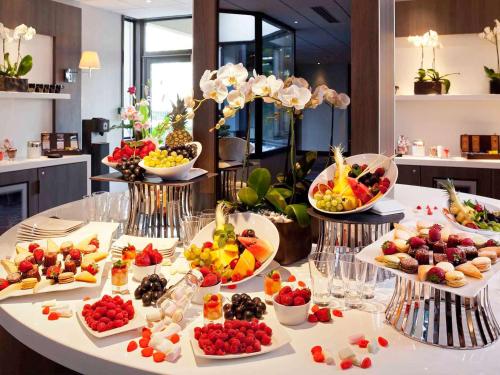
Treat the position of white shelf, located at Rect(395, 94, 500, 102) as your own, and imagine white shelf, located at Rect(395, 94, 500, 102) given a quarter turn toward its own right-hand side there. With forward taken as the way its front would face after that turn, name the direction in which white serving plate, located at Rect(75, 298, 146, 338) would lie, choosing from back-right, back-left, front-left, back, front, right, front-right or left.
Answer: left

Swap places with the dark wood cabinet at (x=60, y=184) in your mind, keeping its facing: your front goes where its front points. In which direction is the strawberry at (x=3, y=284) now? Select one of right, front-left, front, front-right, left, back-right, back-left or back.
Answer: front-right

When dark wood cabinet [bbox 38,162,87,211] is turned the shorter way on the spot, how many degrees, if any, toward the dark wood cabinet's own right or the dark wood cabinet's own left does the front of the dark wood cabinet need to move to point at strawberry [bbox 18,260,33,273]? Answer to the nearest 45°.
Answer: approximately 45° to the dark wood cabinet's own right

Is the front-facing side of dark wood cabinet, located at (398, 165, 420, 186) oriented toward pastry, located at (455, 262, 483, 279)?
yes

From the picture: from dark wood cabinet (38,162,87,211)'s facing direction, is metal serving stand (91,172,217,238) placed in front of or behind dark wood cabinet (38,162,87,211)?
in front

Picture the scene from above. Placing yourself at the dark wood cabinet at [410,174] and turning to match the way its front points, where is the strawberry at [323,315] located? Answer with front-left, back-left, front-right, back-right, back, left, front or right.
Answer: front

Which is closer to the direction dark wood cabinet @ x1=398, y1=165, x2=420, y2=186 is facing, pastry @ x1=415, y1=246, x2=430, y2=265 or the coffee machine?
the pastry

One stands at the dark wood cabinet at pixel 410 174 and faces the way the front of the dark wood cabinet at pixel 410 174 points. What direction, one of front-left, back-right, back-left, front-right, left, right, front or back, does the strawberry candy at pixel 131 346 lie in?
front

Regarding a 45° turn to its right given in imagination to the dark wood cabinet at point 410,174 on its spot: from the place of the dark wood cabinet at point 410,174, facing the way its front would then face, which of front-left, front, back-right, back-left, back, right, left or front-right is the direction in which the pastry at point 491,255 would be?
front-left

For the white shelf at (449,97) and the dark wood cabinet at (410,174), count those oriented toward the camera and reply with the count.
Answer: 2

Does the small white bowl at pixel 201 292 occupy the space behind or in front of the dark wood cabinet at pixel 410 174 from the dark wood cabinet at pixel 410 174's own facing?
in front

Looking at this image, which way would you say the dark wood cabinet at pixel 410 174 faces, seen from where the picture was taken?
facing the viewer

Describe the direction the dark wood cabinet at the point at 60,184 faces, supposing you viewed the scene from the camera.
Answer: facing the viewer and to the right of the viewer

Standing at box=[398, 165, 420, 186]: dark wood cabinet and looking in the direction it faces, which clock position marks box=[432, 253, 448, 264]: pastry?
The pastry is roughly at 12 o'clock from the dark wood cabinet.
